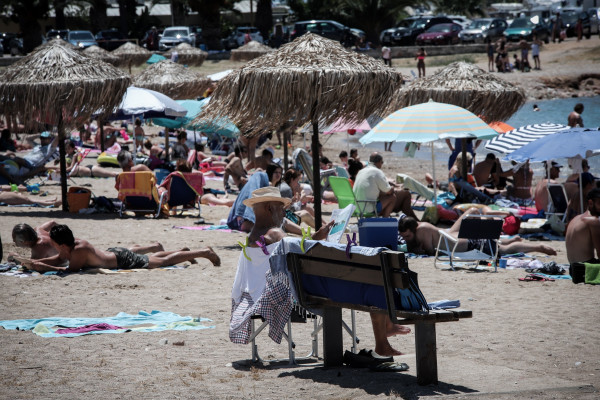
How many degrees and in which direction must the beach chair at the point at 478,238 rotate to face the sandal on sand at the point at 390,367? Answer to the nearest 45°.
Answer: approximately 135° to its left

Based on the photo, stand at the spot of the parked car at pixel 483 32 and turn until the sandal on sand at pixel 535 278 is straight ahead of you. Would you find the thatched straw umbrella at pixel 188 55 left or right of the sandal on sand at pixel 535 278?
right

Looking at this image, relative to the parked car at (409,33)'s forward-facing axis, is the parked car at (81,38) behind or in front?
in front

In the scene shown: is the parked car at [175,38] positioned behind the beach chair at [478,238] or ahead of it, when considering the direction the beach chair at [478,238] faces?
ahead

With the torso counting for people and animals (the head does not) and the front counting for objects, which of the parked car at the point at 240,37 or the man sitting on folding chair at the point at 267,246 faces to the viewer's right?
the man sitting on folding chair

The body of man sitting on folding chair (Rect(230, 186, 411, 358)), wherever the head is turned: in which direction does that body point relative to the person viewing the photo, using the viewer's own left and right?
facing to the right of the viewer

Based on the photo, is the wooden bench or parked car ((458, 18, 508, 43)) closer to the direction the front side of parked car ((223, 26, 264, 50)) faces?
the wooden bench

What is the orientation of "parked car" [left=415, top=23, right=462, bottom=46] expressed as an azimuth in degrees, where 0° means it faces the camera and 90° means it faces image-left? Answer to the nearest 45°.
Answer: approximately 45°

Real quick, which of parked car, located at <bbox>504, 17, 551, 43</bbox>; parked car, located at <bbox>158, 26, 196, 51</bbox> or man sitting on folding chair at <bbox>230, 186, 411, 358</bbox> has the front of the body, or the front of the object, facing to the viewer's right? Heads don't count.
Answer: the man sitting on folding chair

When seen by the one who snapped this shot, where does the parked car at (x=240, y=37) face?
facing the viewer and to the left of the viewer

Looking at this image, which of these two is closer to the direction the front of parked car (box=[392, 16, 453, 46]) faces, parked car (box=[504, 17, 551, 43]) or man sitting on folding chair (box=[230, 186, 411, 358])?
the man sitting on folding chair

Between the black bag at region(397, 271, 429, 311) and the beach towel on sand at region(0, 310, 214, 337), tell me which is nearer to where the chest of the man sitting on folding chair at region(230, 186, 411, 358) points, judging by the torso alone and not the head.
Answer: the black bag

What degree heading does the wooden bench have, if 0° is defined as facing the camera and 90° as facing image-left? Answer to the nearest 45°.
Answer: approximately 225°
